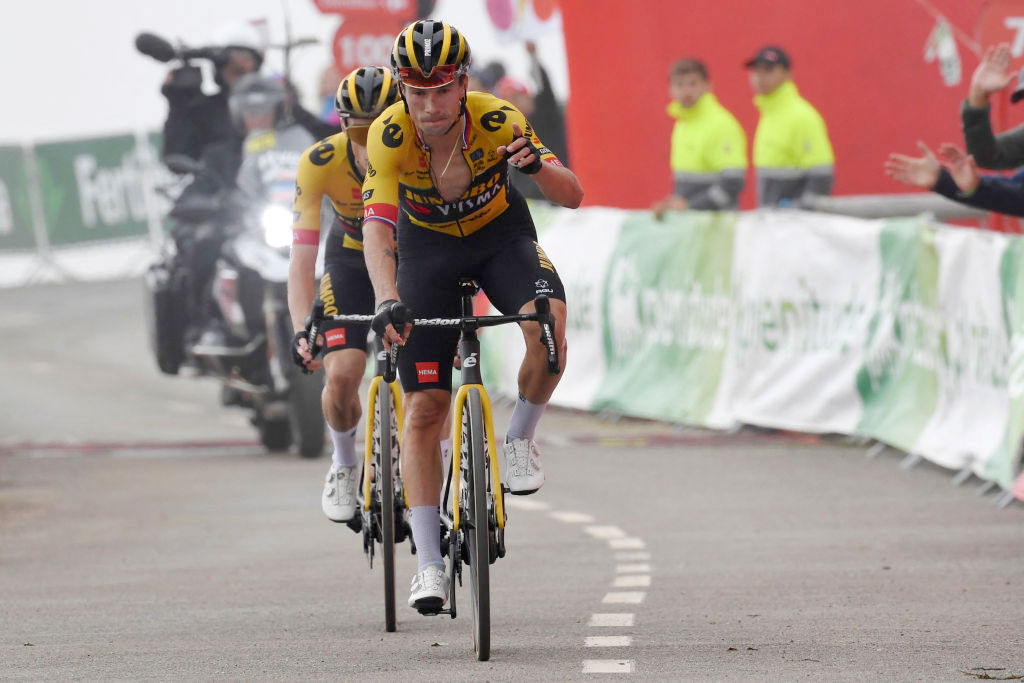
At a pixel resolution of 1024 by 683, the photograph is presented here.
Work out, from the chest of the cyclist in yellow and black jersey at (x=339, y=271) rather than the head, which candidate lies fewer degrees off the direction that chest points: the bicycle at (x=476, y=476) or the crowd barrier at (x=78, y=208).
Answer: the bicycle

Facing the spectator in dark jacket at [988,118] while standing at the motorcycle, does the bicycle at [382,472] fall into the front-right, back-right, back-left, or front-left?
front-right

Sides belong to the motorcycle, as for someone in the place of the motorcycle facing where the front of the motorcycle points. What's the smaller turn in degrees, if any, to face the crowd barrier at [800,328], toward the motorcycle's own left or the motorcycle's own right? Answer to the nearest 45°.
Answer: approximately 45° to the motorcycle's own left

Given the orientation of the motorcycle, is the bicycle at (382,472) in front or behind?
in front

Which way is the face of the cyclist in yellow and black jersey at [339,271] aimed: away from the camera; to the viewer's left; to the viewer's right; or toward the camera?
toward the camera

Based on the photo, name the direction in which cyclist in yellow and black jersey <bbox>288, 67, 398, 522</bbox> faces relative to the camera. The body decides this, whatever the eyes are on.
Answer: toward the camera

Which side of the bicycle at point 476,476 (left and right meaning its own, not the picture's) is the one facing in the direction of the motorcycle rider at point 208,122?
back

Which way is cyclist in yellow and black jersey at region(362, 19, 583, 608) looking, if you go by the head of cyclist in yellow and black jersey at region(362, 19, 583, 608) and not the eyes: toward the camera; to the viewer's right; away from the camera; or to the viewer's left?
toward the camera

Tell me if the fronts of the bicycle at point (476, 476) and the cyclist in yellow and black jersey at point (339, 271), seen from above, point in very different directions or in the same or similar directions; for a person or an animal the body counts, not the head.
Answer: same or similar directions

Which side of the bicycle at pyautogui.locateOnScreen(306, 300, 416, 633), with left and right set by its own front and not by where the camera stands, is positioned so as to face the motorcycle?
back

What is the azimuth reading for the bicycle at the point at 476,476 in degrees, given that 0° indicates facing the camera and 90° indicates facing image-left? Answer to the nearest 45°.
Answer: approximately 0°

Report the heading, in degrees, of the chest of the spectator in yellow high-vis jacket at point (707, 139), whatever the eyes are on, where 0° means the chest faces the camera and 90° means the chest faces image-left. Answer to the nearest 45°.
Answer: approximately 45°

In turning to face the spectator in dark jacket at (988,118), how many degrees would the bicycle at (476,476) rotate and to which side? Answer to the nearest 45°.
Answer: approximately 135° to its left

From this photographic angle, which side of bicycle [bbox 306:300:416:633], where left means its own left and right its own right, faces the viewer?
front
